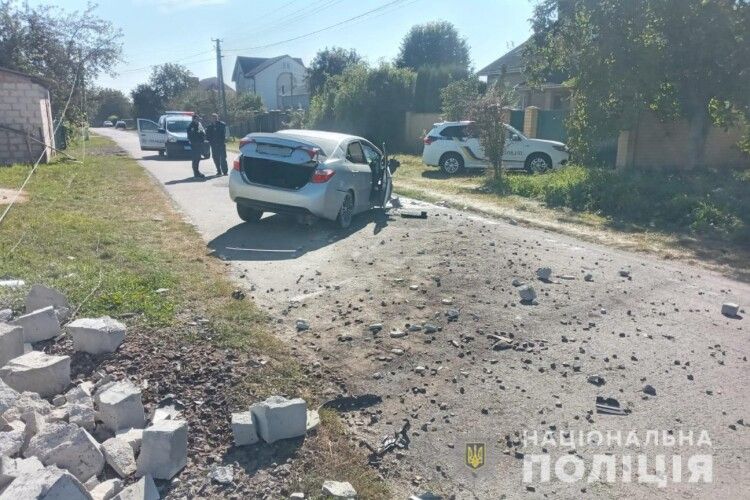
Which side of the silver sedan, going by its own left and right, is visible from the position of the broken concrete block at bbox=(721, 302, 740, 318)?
right

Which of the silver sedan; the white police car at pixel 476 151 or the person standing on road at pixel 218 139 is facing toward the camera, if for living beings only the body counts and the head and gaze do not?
the person standing on road

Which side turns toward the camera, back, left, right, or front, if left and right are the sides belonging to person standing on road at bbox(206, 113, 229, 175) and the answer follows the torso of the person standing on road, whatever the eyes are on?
front

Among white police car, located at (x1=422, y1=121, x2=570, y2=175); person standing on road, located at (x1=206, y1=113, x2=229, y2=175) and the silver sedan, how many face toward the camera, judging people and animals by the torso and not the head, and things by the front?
1

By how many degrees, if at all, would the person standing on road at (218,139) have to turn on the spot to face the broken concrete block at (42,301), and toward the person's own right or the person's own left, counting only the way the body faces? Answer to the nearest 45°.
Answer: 0° — they already face it

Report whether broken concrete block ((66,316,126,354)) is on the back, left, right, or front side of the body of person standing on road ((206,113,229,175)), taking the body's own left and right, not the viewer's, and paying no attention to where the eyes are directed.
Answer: front

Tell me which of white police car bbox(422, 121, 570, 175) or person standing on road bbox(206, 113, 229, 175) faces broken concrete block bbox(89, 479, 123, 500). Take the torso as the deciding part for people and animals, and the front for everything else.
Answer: the person standing on road

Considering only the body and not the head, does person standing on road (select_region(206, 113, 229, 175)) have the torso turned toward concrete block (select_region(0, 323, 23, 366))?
yes

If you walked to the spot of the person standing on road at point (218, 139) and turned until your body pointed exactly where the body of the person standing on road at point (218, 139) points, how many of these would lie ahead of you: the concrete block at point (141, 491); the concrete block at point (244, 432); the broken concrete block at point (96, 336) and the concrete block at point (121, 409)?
4

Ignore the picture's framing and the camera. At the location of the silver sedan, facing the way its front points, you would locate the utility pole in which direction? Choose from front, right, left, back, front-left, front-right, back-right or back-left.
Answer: front-left

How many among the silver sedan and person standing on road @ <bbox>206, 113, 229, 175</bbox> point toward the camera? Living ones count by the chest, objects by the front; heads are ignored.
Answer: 1

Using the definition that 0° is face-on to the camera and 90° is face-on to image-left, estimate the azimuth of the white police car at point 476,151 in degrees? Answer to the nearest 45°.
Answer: approximately 270°

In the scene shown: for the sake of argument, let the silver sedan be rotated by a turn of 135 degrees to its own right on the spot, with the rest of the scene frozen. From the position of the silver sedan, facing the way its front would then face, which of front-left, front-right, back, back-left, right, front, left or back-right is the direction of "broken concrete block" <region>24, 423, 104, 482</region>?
front

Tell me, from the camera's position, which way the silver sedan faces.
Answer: facing away from the viewer and to the right of the viewer

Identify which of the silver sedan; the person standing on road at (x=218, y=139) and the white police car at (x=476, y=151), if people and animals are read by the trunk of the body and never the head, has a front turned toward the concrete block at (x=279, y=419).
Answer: the person standing on road

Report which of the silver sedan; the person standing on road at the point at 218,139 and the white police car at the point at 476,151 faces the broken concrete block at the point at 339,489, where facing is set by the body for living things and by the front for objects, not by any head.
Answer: the person standing on road

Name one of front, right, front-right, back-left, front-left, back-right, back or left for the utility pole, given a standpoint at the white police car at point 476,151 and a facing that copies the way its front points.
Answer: back-left
